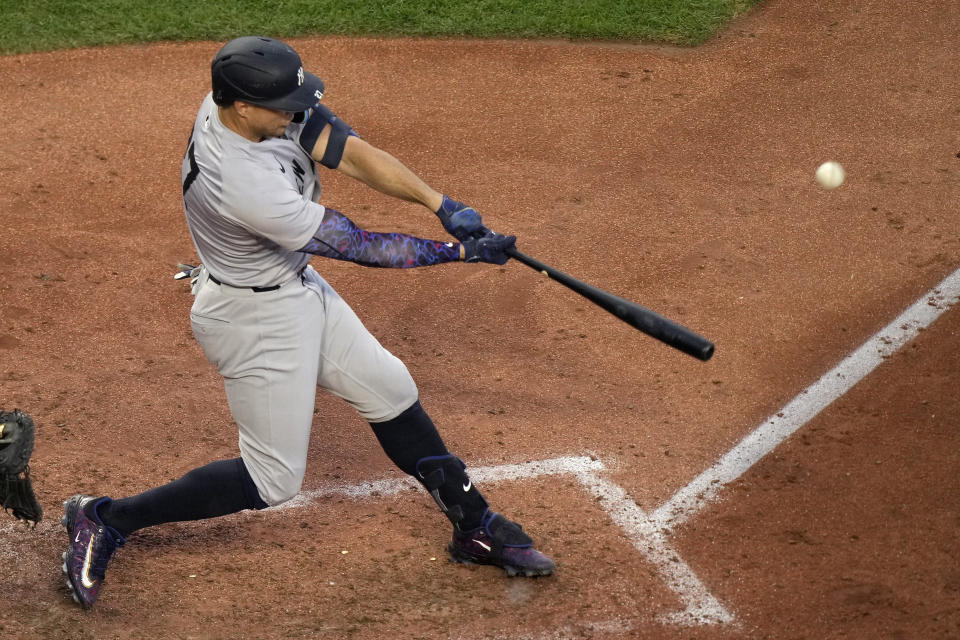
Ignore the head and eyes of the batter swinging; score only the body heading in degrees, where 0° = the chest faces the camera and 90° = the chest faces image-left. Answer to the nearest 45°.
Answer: approximately 270°
